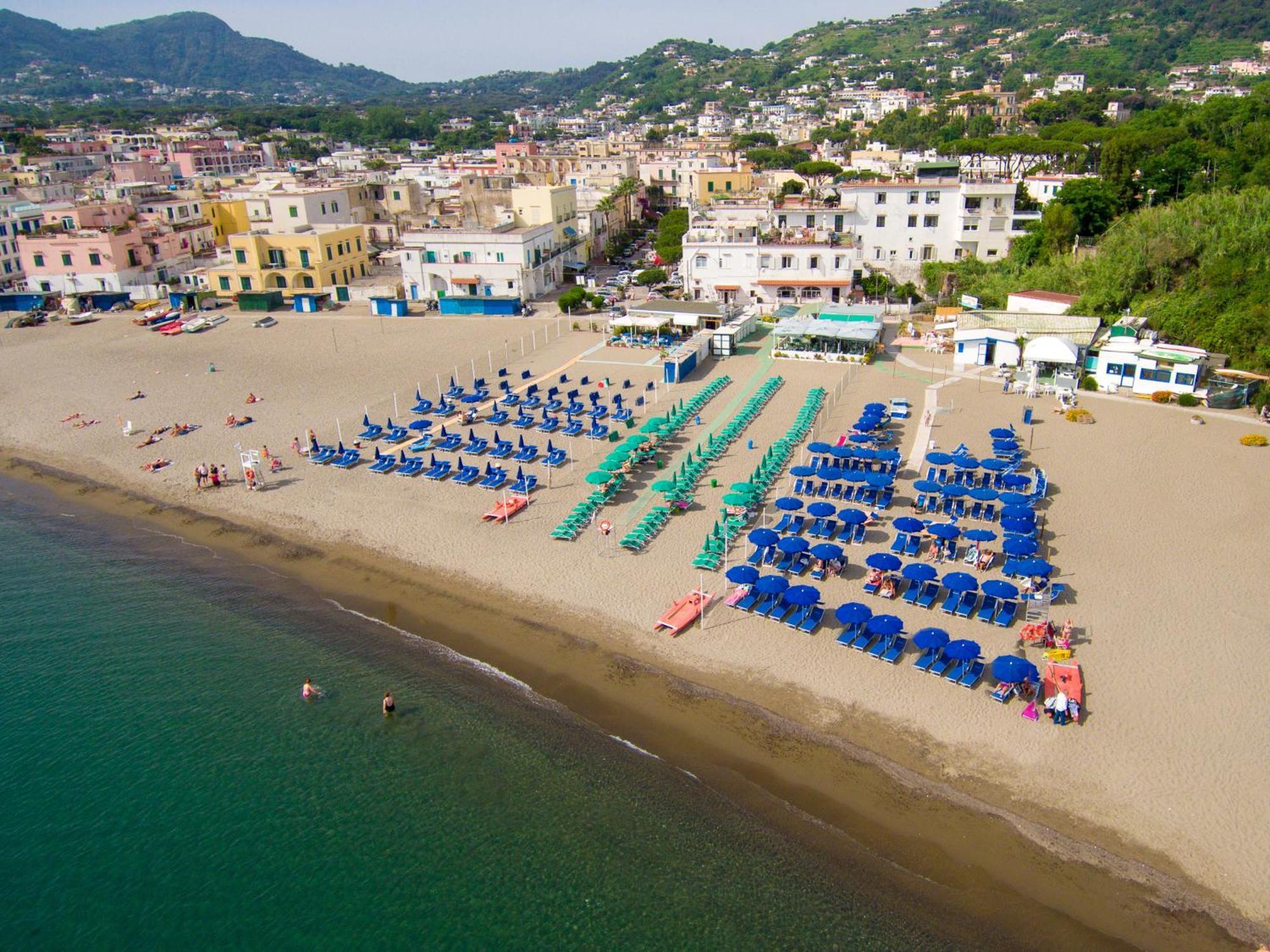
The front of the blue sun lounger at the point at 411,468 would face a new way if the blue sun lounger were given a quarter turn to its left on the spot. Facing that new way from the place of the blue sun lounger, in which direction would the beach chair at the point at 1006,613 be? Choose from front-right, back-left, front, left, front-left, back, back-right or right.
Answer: front

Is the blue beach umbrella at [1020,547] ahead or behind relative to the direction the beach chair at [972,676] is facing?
behind

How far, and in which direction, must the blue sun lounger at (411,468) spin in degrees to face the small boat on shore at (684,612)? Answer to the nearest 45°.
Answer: approximately 90° to its left

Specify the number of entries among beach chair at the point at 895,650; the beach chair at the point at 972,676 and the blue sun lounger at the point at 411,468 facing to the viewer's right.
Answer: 0

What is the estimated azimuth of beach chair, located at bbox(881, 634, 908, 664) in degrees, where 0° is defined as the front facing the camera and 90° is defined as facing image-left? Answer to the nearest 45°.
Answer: approximately 45°

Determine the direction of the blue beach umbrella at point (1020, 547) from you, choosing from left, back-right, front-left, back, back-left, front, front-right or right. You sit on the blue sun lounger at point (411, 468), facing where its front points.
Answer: left

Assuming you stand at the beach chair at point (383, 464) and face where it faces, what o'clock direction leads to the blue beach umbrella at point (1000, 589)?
The blue beach umbrella is roughly at 9 o'clock from the beach chair.

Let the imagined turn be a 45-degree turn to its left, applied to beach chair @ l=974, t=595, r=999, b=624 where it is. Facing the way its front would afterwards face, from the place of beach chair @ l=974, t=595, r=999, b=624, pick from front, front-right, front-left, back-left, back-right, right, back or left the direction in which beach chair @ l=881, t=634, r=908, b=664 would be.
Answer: front-right

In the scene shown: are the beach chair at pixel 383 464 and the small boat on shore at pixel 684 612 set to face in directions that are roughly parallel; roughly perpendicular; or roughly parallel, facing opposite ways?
roughly parallel

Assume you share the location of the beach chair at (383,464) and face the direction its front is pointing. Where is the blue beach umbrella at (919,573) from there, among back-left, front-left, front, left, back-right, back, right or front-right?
left

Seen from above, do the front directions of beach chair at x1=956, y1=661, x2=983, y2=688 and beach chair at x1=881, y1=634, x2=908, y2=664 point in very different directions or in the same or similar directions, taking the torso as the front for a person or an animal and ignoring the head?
same or similar directions

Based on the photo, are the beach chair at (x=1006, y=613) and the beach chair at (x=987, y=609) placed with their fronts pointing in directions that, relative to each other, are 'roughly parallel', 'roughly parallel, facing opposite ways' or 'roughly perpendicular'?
roughly parallel

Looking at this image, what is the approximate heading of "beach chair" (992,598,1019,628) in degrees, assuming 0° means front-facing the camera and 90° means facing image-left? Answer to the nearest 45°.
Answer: approximately 45°

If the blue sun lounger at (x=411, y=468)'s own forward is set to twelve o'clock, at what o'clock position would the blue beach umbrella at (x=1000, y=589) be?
The blue beach umbrella is roughly at 9 o'clock from the blue sun lounger.

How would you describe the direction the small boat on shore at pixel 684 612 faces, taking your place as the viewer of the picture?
facing the viewer and to the left of the viewer

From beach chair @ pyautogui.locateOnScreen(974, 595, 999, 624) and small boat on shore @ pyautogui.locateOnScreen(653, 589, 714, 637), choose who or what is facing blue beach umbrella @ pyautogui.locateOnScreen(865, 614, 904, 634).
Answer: the beach chair
